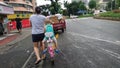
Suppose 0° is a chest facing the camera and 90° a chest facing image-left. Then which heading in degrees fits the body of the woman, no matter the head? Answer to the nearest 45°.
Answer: approximately 180°

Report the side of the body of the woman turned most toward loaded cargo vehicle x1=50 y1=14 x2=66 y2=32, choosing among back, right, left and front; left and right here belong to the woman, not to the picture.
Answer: front
